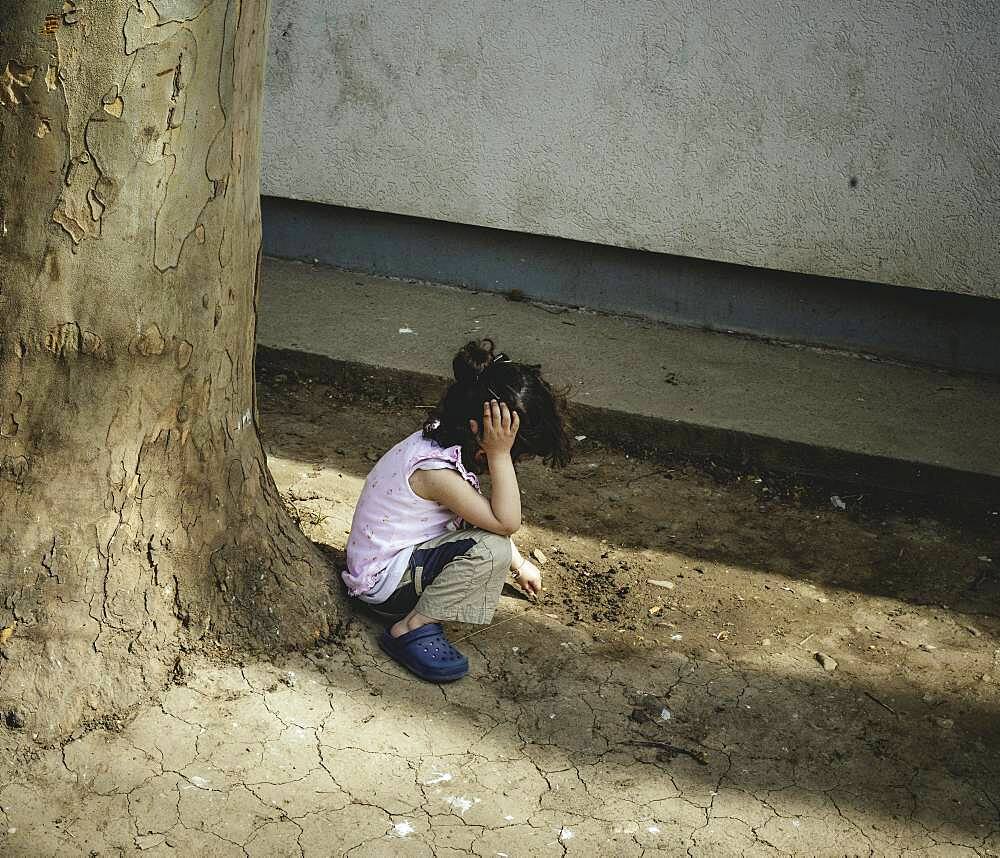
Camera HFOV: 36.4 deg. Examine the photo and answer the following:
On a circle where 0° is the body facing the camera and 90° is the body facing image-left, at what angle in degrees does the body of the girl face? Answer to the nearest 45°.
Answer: approximately 270°

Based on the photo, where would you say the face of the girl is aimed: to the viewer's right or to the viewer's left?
to the viewer's right

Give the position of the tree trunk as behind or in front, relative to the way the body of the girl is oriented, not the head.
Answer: behind

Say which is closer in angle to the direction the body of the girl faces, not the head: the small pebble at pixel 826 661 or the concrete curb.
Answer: the small pebble

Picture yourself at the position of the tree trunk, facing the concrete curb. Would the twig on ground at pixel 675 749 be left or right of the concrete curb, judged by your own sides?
right

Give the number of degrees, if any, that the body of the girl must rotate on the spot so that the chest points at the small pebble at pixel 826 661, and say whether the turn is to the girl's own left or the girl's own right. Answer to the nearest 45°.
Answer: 0° — they already face it

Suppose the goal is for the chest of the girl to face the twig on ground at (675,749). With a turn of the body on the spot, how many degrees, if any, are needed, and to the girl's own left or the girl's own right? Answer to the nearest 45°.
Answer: approximately 45° to the girl's own right

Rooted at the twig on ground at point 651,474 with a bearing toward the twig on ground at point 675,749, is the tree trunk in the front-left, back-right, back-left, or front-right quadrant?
front-right

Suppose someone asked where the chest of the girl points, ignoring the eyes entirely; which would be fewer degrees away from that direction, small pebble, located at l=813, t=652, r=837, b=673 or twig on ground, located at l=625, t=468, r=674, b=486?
the small pebble
